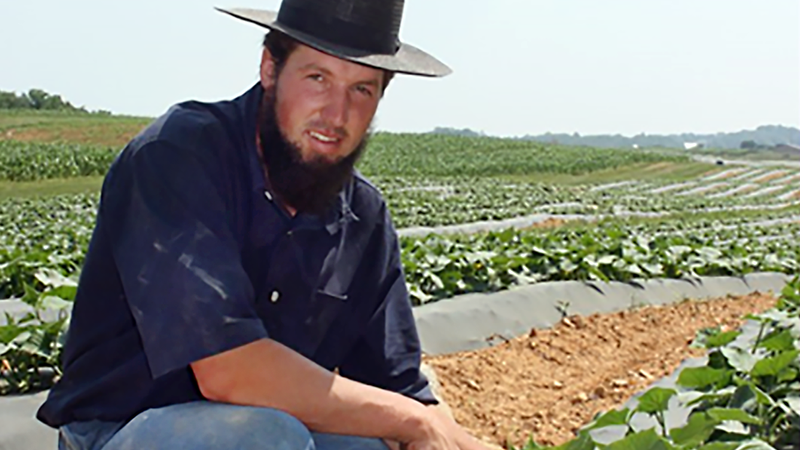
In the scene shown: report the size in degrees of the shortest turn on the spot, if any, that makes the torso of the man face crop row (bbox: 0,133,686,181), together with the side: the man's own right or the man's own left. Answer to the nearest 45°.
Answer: approximately 135° to the man's own left

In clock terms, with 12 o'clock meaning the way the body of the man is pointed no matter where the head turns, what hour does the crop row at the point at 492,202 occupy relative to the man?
The crop row is roughly at 8 o'clock from the man.

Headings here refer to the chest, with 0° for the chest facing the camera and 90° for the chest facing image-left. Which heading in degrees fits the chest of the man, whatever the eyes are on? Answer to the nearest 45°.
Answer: approximately 315°

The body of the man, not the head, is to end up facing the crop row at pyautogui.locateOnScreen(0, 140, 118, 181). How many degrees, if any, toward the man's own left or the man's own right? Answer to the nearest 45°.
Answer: approximately 135° to the man's own left

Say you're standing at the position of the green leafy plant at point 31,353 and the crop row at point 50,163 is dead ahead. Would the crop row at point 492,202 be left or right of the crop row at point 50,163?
right

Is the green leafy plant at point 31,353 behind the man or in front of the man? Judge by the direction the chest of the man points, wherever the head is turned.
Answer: behind

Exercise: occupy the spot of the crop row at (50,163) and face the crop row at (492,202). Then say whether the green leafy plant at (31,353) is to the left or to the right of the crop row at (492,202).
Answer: right

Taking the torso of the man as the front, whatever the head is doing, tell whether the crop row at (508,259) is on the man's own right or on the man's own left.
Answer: on the man's own left
